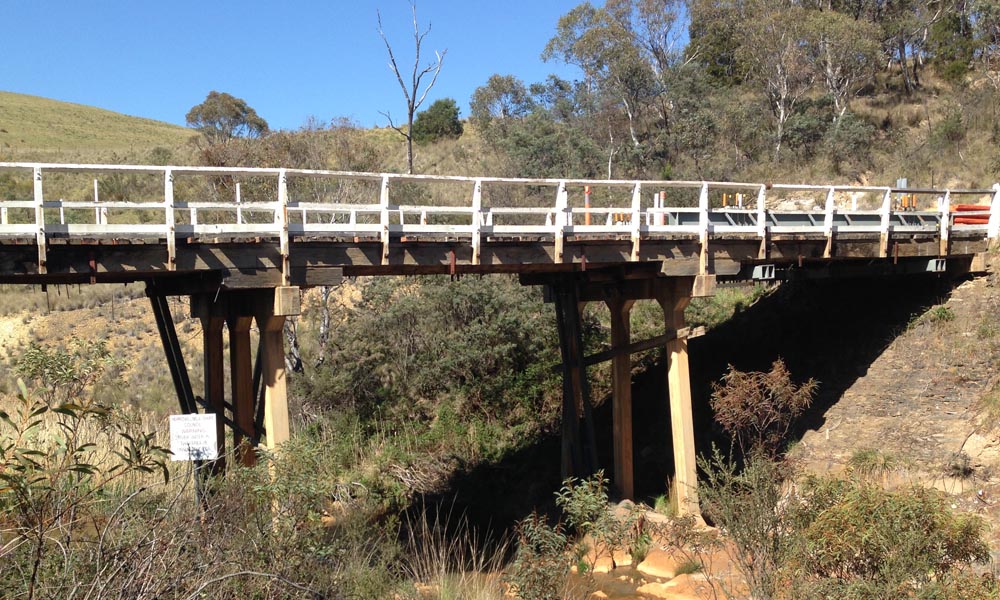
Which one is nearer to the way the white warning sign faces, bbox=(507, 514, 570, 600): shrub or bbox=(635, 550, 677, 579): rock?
the shrub

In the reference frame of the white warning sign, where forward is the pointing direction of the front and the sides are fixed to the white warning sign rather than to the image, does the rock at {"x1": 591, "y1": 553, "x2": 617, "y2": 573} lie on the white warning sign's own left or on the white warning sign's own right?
on the white warning sign's own left

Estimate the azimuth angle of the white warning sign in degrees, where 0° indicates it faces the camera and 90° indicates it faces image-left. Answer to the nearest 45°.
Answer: approximately 0°

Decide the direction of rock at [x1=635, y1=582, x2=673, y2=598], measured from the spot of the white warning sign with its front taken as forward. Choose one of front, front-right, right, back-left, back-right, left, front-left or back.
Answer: left

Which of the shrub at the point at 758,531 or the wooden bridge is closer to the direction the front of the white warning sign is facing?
the shrub

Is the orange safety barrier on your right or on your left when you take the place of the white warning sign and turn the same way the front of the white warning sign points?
on your left

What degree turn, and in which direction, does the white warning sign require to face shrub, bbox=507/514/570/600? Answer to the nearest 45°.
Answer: approximately 45° to its left

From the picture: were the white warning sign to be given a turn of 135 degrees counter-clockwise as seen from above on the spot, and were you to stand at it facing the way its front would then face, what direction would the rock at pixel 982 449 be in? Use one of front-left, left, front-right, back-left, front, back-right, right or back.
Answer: front-right

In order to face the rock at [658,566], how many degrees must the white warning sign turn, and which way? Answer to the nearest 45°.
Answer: approximately 90° to its left
